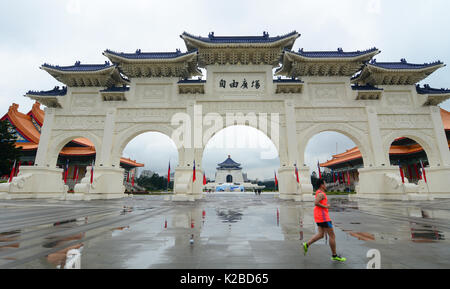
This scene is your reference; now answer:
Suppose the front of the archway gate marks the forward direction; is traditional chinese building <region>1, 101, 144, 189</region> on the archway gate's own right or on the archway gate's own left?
on the archway gate's own right

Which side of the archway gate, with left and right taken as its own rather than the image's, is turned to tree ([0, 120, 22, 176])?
right

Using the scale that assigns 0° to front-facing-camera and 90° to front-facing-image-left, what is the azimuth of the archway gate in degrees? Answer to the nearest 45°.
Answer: approximately 0°
